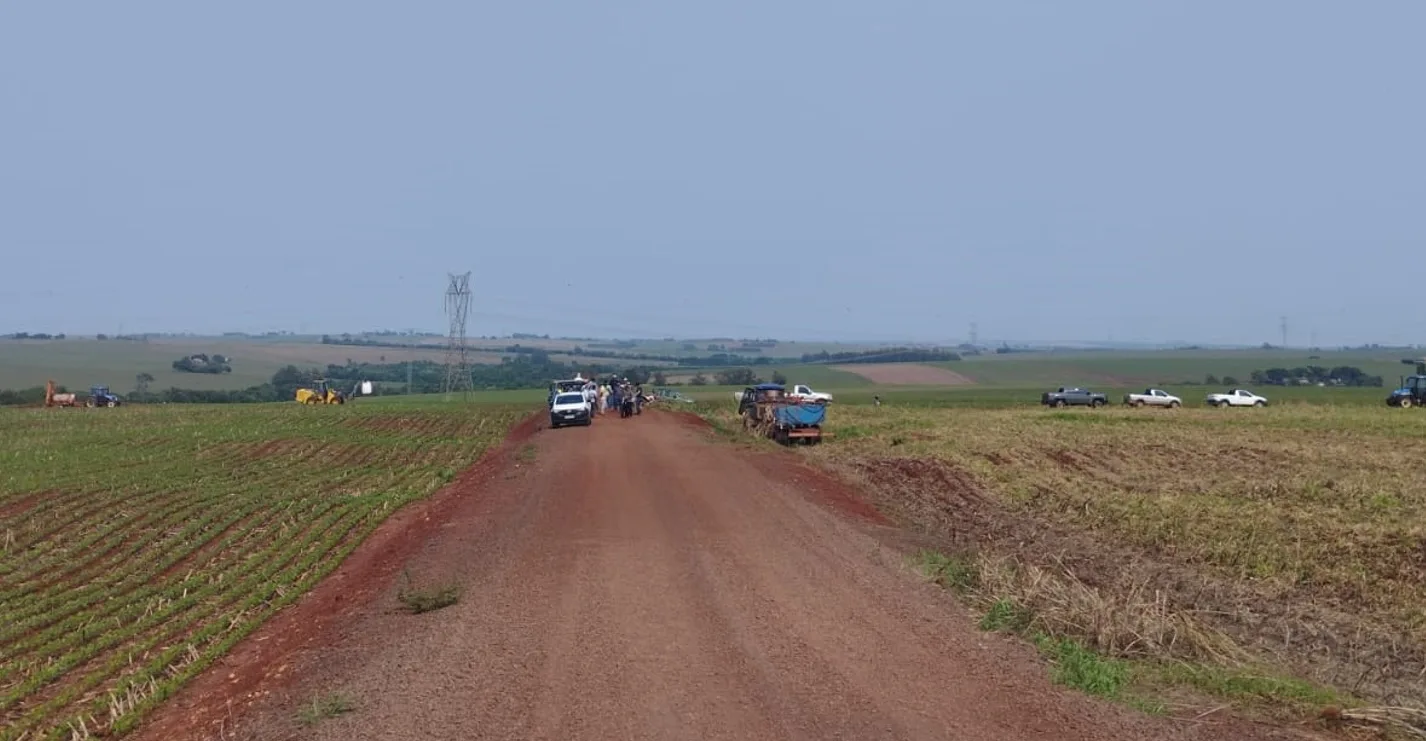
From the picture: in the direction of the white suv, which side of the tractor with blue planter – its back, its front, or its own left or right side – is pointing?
front

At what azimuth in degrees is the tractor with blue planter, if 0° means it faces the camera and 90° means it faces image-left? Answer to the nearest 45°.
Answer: approximately 135°
